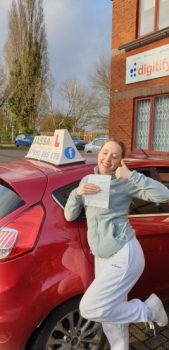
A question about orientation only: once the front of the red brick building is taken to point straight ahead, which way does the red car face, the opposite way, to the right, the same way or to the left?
the opposite way

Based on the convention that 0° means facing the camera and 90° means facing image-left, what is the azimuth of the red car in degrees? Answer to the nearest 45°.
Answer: approximately 225°

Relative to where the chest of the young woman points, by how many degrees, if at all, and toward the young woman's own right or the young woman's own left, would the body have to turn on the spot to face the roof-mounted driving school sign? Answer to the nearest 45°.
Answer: approximately 90° to the young woman's own right

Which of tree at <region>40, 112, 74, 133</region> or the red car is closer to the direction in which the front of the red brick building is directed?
the red car

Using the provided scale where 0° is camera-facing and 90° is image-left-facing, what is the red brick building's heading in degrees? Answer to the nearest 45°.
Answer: approximately 45°

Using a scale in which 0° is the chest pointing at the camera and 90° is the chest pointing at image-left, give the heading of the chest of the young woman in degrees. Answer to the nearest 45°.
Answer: approximately 45°

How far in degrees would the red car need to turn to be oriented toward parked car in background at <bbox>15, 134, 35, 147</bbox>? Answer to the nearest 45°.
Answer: approximately 45° to its left

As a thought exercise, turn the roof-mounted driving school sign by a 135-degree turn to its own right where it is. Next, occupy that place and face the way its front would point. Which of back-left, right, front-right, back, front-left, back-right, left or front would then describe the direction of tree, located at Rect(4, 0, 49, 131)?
front

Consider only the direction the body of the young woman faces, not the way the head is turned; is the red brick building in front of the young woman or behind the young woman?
behind

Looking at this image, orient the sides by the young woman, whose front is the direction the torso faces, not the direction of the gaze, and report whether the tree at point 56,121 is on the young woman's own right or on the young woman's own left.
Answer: on the young woman's own right

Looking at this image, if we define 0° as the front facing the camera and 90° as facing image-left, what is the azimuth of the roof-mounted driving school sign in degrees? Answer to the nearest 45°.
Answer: approximately 45°
